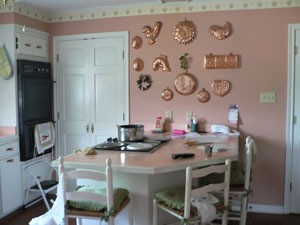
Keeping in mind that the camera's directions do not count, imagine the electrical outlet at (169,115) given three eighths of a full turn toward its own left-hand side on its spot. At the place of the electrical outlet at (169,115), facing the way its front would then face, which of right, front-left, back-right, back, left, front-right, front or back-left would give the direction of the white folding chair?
back-left

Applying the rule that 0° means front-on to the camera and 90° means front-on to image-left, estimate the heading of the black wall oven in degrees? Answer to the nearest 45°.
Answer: approximately 315°

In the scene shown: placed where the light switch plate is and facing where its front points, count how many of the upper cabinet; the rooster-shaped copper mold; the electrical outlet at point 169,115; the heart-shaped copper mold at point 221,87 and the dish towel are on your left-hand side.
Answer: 0

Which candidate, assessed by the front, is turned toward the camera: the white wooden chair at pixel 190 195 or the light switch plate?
the light switch plate

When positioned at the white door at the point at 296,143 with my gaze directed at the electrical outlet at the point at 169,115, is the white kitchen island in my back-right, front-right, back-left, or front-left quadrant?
front-left

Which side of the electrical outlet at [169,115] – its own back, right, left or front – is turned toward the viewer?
front

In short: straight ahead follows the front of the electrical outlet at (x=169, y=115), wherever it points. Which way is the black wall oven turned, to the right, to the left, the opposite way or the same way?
to the left

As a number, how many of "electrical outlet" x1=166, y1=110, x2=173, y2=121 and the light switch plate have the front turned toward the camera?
2

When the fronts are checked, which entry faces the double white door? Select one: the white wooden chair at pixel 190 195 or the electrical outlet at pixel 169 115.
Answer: the white wooden chair

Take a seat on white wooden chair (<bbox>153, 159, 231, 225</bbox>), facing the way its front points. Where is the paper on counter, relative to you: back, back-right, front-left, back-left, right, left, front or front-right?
front-right

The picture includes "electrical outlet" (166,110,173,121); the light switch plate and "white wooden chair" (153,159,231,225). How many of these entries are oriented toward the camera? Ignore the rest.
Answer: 2

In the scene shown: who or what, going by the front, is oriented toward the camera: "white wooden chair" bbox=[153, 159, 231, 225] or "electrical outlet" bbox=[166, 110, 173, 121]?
the electrical outlet

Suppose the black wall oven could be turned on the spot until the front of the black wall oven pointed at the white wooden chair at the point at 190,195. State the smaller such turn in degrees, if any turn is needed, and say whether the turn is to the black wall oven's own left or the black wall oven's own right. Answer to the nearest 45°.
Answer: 0° — it already faces it

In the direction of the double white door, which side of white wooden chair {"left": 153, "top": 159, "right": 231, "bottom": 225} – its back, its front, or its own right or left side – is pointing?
front

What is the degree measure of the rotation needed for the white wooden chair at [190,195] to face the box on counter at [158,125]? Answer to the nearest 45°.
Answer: approximately 45° to its right

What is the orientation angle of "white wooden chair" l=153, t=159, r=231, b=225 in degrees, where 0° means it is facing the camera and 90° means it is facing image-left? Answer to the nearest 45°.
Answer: approximately 135°

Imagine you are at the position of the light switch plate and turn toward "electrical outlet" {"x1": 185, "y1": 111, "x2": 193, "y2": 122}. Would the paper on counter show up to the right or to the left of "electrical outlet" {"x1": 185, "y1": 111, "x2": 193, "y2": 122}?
left

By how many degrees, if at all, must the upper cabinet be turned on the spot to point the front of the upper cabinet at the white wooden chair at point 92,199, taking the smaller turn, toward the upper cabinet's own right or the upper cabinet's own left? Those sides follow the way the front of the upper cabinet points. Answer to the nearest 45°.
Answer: approximately 45° to the upper cabinet's own right

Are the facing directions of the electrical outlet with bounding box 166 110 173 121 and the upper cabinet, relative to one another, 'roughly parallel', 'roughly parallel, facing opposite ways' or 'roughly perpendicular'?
roughly perpendicular

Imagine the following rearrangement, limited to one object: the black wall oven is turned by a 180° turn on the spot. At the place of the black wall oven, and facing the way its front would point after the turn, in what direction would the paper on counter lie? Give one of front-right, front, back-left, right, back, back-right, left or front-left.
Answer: back

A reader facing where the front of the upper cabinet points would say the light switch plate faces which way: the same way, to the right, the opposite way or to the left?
to the right
